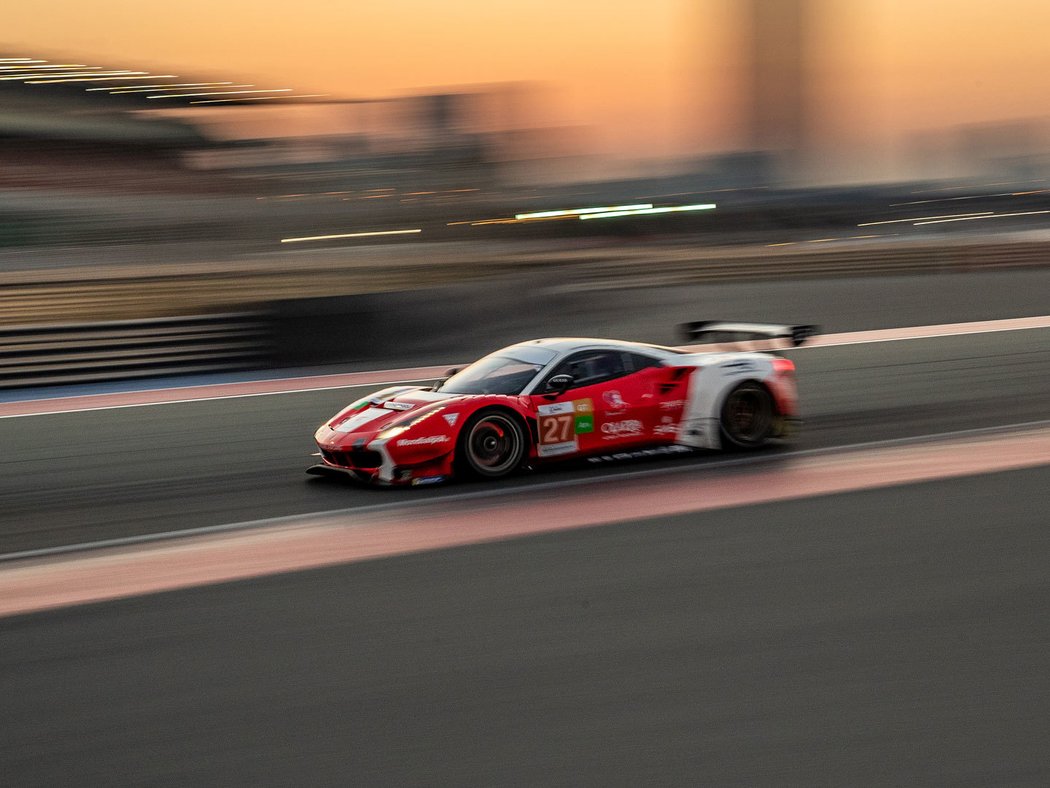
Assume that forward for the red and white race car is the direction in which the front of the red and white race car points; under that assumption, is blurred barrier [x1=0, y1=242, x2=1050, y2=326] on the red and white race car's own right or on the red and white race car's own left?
on the red and white race car's own right

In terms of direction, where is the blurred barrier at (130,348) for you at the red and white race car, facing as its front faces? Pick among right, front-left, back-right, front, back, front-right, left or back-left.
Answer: right

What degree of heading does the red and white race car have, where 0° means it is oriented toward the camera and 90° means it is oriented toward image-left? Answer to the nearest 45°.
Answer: approximately 45°
